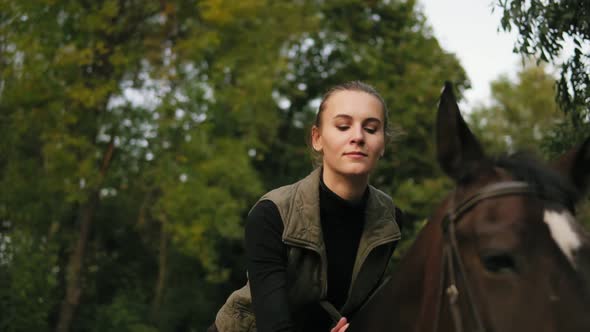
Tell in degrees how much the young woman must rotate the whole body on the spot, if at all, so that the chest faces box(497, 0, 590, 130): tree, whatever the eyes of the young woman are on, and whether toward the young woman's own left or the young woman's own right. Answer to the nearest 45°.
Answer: approximately 90° to the young woman's own left

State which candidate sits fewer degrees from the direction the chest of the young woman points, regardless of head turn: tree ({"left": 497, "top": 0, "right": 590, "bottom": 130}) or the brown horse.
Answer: the brown horse

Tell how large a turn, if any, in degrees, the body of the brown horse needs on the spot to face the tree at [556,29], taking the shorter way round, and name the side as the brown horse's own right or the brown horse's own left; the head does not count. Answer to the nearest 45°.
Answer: approximately 135° to the brown horse's own left

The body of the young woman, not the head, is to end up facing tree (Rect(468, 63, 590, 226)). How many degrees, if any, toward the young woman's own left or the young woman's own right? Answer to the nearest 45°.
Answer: approximately 135° to the young woman's own left

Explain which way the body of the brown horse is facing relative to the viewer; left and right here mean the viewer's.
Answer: facing the viewer and to the right of the viewer

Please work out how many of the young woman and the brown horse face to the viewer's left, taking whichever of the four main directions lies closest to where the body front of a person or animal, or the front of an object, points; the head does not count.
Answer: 0

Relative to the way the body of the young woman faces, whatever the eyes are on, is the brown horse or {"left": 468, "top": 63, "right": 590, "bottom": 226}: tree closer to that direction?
the brown horse
